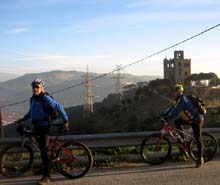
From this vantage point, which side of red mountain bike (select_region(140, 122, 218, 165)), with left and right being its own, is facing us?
left

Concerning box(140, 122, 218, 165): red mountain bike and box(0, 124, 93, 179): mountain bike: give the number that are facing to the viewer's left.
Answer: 2

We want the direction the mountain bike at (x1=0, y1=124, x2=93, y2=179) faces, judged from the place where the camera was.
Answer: facing to the left of the viewer

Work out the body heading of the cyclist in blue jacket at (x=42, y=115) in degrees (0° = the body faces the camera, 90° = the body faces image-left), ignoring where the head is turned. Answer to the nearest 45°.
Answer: approximately 45°

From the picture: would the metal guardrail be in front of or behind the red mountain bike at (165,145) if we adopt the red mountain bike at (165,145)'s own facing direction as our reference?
in front

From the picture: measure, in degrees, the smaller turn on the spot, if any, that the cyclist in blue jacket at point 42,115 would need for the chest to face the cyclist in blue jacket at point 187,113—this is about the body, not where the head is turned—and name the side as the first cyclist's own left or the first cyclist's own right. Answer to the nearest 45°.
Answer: approximately 135° to the first cyclist's own left
